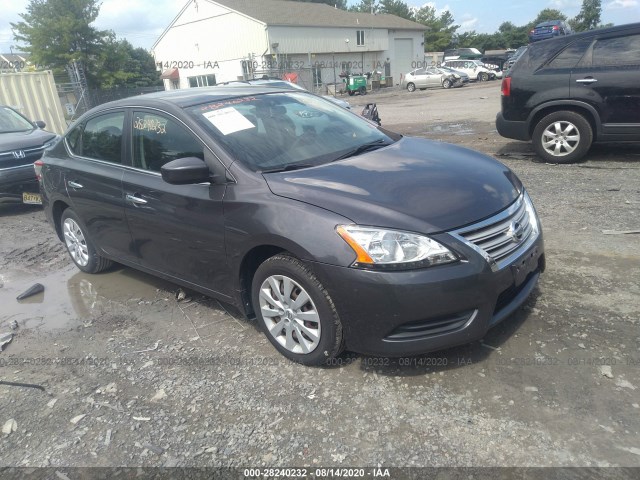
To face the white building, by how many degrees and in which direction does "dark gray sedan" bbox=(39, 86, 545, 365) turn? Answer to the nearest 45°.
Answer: approximately 135° to its left

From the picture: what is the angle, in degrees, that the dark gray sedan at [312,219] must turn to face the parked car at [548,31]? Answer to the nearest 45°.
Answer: approximately 90° to its left

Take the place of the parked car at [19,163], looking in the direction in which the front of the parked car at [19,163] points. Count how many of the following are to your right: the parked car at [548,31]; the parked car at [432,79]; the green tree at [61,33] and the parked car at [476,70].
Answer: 0

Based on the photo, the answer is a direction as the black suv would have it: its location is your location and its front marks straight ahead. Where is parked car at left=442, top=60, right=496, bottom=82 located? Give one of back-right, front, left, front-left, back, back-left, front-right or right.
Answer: left

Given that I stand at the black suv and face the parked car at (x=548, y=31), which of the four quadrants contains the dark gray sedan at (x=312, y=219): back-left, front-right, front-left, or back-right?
back-left

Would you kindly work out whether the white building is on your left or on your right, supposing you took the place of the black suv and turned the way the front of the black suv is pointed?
on your left

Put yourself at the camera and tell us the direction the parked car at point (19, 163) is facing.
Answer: facing the viewer and to the right of the viewer

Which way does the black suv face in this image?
to the viewer's right

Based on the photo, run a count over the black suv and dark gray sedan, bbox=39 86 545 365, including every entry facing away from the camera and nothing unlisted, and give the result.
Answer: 0

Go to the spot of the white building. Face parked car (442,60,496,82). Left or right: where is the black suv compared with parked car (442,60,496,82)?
right

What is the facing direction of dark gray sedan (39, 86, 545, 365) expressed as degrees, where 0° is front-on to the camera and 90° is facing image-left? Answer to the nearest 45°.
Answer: approximately 315°

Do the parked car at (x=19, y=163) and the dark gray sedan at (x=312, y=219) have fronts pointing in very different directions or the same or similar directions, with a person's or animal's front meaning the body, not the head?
same or similar directions

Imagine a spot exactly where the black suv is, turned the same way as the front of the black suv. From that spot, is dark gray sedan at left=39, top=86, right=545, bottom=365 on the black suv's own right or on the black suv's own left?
on the black suv's own right

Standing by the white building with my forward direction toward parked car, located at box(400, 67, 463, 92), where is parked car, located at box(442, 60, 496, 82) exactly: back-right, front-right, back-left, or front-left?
front-left

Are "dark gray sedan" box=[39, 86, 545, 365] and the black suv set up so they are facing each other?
no

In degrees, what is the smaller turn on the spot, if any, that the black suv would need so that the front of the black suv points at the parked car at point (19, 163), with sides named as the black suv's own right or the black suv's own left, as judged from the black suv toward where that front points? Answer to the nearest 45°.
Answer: approximately 180°

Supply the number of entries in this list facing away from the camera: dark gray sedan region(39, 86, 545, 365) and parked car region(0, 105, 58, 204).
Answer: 0

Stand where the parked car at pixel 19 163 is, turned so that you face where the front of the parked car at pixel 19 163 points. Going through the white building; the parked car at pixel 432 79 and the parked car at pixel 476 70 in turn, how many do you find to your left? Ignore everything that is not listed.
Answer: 3

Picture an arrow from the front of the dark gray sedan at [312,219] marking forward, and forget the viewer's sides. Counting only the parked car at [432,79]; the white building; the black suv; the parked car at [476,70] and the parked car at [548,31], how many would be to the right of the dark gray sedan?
0
